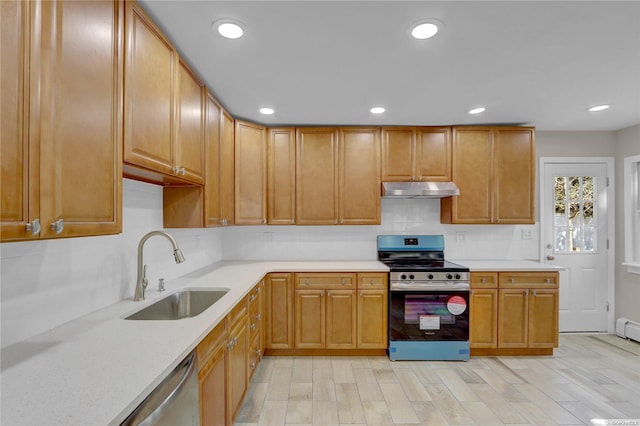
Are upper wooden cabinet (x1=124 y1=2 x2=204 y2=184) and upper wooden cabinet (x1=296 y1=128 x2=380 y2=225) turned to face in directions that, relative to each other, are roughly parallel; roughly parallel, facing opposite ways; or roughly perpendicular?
roughly perpendicular

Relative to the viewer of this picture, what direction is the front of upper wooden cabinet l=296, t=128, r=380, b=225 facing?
facing the viewer

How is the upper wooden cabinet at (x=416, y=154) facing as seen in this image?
toward the camera

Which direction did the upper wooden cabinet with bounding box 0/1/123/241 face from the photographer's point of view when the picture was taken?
facing the viewer and to the right of the viewer

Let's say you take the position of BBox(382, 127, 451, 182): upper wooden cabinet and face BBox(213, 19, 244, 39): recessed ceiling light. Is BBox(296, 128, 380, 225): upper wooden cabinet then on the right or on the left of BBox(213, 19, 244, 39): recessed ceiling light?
right

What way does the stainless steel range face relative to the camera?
toward the camera

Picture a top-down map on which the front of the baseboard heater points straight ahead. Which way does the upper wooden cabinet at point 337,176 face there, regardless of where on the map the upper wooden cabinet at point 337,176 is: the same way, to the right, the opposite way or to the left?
to the left

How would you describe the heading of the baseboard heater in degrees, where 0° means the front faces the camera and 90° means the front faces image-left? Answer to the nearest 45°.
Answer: approximately 45°

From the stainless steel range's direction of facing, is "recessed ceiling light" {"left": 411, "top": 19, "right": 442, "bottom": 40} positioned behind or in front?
in front

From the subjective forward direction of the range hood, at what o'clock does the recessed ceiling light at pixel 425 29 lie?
The recessed ceiling light is roughly at 12 o'clock from the range hood.
